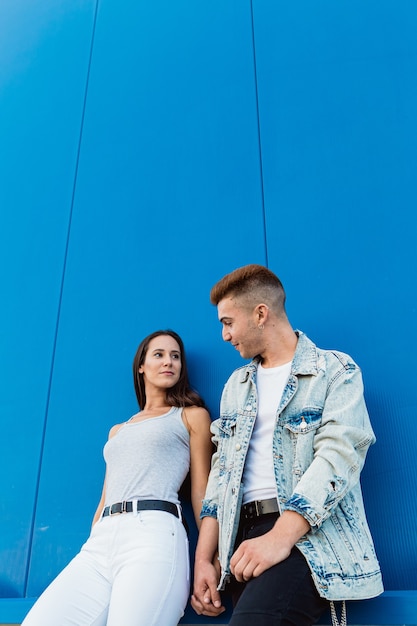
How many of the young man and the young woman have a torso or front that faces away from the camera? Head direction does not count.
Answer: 0

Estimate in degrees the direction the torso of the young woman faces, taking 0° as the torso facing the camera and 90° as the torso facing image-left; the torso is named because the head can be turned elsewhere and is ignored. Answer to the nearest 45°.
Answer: approximately 45°

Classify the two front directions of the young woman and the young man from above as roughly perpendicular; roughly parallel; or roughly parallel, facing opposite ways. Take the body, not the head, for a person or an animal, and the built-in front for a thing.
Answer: roughly parallel

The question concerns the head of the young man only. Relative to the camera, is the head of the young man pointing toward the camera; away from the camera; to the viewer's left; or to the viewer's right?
to the viewer's left

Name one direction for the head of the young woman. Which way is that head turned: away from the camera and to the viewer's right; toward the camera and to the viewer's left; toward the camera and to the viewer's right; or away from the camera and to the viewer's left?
toward the camera and to the viewer's right
